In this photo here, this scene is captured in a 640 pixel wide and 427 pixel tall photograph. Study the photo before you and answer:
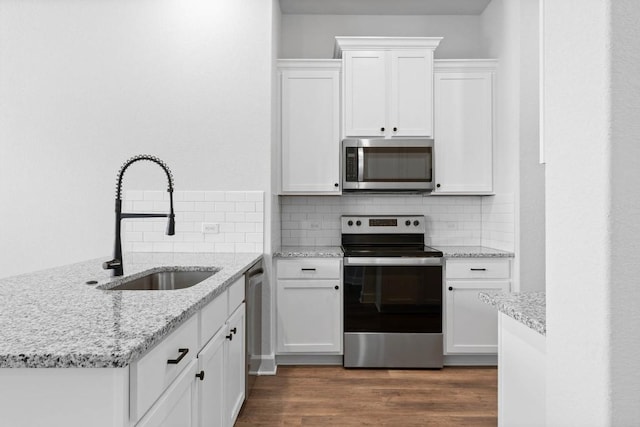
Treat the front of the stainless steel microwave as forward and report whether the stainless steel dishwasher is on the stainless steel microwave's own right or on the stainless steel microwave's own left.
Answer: on the stainless steel microwave's own right

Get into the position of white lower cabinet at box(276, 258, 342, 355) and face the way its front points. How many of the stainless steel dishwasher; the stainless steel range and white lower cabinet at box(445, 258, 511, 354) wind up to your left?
2

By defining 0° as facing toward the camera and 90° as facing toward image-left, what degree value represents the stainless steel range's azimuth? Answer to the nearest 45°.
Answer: approximately 0°

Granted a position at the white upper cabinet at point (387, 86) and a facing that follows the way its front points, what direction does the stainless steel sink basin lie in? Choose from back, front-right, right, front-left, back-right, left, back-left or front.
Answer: front-right

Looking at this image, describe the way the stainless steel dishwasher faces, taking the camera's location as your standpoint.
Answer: facing to the right of the viewer

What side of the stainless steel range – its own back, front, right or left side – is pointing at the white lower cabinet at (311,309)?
right

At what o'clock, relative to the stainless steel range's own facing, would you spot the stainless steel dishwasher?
The stainless steel dishwasher is roughly at 2 o'clock from the stainless steel range.

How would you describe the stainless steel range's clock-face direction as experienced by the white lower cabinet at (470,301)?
The stainless steel range is roughly at 2 o'clock from the white lower cabinet.

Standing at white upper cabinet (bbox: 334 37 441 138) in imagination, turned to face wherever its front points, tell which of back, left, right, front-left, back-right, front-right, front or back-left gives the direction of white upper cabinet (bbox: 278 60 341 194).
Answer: right
